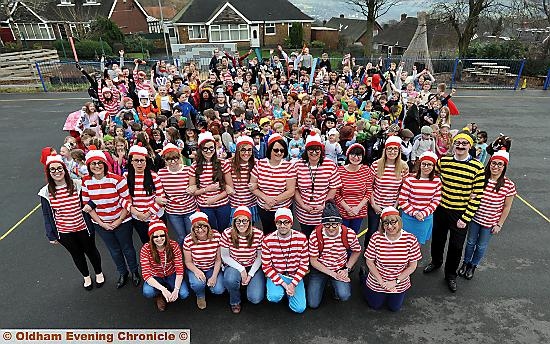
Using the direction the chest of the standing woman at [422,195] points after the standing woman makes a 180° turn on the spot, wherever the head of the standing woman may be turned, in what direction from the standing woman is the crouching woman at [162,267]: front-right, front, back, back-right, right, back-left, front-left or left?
back-left

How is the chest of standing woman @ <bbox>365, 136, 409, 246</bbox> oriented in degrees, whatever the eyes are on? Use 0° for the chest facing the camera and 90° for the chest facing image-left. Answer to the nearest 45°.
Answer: approximately 0°

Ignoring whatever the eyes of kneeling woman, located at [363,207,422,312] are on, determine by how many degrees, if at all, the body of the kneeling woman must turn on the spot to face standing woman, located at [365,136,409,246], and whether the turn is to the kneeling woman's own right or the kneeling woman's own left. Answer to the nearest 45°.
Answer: approximately 180°

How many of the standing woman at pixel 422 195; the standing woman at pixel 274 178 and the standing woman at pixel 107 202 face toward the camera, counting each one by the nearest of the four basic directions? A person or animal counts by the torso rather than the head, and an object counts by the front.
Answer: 3

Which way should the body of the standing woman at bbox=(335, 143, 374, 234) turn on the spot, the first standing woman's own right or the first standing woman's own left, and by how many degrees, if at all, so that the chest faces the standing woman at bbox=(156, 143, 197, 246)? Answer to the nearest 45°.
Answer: approximately 90° to the first standing woman's own right

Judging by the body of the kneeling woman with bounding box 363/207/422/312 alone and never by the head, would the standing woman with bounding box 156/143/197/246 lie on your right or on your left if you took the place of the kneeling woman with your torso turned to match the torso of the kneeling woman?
on your right

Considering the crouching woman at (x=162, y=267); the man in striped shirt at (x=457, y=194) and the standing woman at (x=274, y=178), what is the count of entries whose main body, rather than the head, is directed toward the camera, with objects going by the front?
3

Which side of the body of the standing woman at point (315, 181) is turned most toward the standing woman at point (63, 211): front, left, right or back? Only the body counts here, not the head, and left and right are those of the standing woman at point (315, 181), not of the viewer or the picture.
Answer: right

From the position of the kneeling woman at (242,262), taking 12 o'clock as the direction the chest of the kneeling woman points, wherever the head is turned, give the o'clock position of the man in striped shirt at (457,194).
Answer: The man in striped shirt is roughly at 9 o'clock from the kneeling woman.

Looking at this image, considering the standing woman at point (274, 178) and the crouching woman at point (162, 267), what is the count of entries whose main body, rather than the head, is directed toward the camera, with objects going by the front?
2

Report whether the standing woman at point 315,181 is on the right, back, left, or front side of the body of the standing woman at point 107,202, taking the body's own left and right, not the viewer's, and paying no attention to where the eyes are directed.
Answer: left
